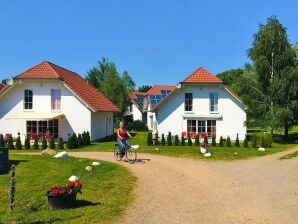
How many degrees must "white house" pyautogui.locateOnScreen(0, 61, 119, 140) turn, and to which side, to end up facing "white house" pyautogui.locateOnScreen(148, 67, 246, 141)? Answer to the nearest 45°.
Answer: approximately 90° to its left

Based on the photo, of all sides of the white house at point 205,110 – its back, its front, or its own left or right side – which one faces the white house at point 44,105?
right

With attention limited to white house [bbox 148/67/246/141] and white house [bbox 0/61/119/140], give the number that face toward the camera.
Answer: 2

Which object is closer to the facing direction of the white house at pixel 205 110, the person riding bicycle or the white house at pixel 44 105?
the person riding bicycle

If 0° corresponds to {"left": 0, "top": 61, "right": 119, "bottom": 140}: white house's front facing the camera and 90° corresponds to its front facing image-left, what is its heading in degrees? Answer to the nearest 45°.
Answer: approximately 0°

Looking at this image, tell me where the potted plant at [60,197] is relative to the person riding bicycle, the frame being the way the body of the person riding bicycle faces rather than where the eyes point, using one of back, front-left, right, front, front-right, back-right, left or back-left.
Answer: front-right

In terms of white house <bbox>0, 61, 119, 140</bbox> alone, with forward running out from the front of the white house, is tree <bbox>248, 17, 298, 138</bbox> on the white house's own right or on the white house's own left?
on the white house's own left

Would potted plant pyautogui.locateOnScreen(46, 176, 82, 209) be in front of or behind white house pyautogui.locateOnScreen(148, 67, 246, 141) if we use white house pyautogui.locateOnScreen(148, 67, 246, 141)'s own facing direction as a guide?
in front

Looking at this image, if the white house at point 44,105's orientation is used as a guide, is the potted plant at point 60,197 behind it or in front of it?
in front

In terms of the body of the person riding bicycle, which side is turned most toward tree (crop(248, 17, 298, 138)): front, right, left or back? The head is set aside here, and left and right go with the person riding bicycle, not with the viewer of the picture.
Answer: left
